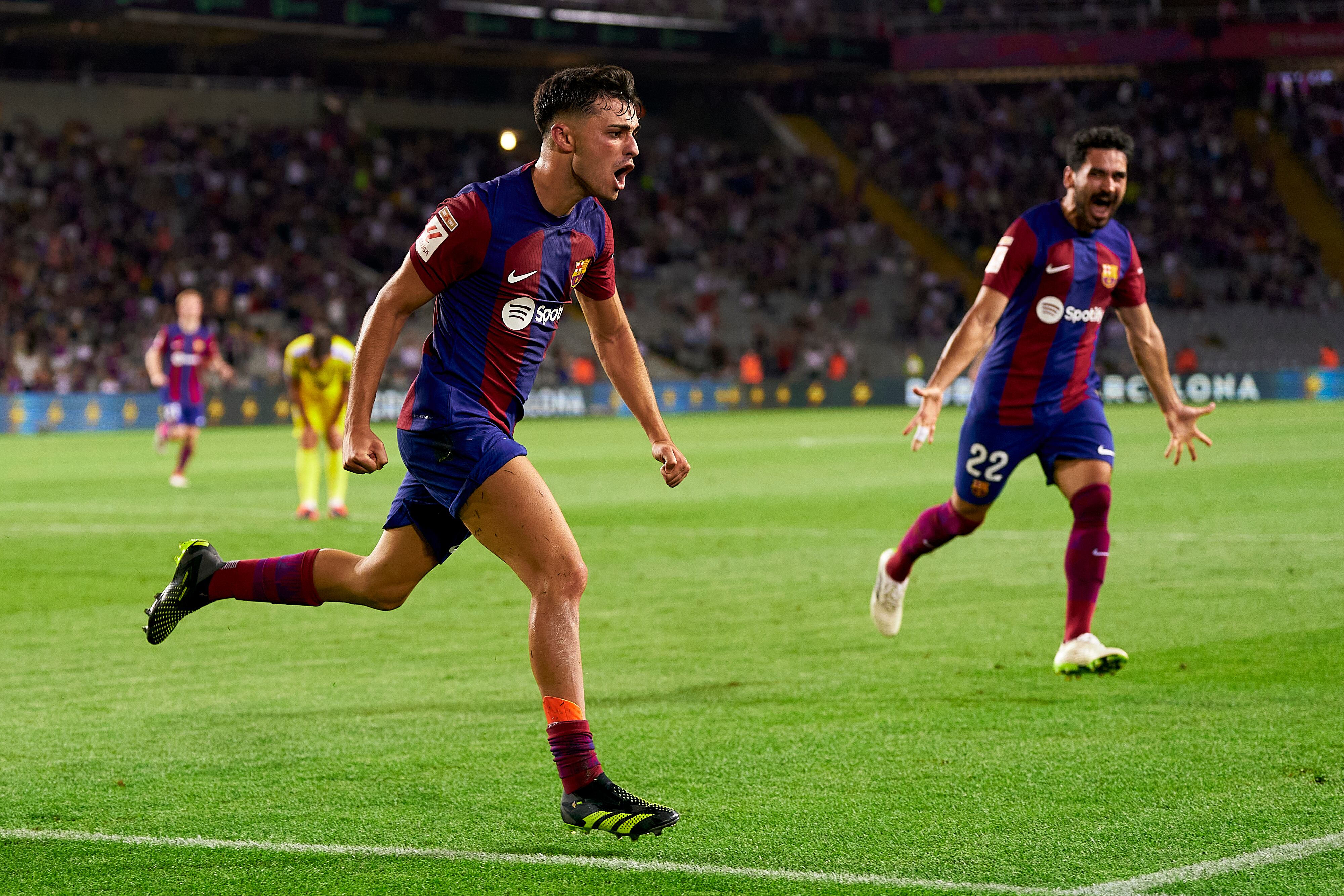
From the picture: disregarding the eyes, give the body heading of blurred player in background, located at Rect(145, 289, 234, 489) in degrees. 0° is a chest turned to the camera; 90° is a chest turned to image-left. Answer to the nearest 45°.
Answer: approximately 0°

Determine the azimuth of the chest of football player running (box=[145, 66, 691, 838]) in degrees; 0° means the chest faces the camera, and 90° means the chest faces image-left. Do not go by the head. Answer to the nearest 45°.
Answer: approximately 315°

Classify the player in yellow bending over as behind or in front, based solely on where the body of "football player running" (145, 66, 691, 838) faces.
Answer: behind

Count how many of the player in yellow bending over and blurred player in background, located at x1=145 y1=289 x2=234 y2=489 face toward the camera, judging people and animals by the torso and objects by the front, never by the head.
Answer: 2

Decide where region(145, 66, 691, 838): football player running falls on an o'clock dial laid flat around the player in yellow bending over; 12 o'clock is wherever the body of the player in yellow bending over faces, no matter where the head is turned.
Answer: The football player running is roughly at 12 o'clock from the player in yellow bending over.

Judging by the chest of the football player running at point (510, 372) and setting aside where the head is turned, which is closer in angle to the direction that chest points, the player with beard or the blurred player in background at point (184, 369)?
the player with beard

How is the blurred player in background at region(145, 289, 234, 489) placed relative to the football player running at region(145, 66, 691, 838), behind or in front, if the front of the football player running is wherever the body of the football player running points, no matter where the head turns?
behind

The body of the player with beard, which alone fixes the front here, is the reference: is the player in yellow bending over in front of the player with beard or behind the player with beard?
behind

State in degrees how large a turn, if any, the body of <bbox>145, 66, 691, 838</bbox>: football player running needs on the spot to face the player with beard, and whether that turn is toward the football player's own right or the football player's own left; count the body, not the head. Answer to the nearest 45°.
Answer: approximately 90° to the football player's own left

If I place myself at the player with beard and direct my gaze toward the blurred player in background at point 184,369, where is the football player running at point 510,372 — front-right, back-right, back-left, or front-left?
back-left
